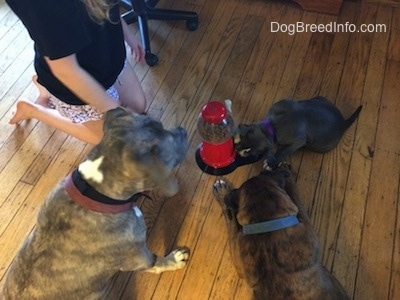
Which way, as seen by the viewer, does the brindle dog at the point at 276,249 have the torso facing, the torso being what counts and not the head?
away from the camera

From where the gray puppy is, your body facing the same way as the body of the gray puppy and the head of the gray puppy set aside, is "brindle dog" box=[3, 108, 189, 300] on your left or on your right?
on your left

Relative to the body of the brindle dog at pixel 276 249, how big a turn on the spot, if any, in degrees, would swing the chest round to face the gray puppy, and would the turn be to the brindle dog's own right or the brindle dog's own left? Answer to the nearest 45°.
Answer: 0° — it already faces it

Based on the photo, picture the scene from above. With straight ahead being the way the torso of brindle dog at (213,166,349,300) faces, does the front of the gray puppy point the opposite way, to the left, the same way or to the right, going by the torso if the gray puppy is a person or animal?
to the left

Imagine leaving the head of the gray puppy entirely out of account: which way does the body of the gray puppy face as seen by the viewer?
to the viewer's left

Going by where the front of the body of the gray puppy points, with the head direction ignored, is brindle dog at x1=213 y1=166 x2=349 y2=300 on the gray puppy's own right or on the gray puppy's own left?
on the gray puppy's own left
